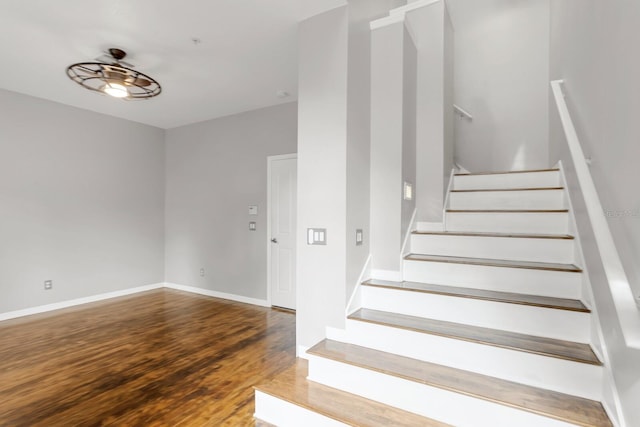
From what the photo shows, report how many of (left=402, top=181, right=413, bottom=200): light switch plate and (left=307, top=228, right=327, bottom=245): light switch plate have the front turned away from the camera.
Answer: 0

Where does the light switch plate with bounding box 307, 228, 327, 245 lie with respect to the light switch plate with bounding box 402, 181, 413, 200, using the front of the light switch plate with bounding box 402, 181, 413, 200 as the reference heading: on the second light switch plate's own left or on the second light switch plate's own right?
on the second light switch plate's own right

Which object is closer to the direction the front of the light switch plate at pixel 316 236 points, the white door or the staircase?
the staircase

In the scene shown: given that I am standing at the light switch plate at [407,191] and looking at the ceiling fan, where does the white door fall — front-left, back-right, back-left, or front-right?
front-right

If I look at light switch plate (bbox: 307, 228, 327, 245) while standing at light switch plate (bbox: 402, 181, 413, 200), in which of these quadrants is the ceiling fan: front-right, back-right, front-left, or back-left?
front-right

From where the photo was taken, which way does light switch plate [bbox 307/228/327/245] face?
toward the camera

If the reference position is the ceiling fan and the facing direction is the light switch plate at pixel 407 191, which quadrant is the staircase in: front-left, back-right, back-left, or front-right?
front-right
